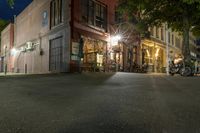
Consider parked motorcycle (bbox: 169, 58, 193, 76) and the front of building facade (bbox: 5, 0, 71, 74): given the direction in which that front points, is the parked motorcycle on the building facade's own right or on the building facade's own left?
on the building facade's own left

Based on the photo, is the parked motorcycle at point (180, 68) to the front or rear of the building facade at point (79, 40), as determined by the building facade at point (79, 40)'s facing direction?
to the front

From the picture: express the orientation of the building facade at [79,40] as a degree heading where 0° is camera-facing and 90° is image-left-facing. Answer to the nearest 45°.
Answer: approximately 315°

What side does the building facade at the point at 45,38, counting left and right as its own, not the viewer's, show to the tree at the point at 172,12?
left

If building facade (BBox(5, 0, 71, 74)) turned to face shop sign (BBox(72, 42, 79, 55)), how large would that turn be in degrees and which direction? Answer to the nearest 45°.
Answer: approximately 90° to its left
